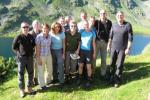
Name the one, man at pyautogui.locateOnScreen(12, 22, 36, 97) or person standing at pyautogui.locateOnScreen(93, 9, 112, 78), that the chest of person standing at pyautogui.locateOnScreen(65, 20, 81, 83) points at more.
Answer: the man

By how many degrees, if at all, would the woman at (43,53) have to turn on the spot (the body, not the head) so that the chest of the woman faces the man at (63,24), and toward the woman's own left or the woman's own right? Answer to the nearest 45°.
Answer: approximately 135° to the woman's own left

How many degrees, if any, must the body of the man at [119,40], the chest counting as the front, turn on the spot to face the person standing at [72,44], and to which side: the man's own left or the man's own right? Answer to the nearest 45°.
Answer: approximately 90° to the man's own right

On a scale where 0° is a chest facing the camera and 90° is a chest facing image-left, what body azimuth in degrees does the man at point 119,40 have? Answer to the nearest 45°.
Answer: approximately 0°

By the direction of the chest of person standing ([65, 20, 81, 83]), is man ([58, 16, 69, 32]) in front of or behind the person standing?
behind

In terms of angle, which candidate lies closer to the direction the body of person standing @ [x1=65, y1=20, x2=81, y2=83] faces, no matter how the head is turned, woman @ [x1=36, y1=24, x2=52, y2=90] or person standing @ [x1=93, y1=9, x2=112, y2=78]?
the woman

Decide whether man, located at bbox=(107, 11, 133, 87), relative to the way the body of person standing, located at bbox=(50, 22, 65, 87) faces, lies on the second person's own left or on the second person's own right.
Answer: on the second person's own left

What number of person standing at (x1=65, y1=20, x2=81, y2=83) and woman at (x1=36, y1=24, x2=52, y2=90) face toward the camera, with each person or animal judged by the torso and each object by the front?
2

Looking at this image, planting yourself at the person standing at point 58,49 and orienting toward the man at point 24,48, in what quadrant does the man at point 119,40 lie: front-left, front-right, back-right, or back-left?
back-left

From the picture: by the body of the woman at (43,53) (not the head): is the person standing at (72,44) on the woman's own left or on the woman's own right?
on the woman's own left
